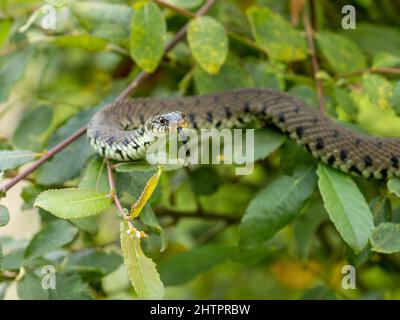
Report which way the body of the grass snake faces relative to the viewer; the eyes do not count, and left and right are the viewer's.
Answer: facing to the right of the viewer

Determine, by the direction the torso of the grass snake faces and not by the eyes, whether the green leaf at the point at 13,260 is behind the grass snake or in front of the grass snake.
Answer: behind

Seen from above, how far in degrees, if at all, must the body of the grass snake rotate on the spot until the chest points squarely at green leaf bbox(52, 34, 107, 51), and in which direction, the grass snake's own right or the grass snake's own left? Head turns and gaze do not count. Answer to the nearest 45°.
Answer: approximately 180°

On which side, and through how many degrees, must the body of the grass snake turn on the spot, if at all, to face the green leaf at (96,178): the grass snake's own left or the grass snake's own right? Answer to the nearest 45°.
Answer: approximately 135° to the grass snake's own right
